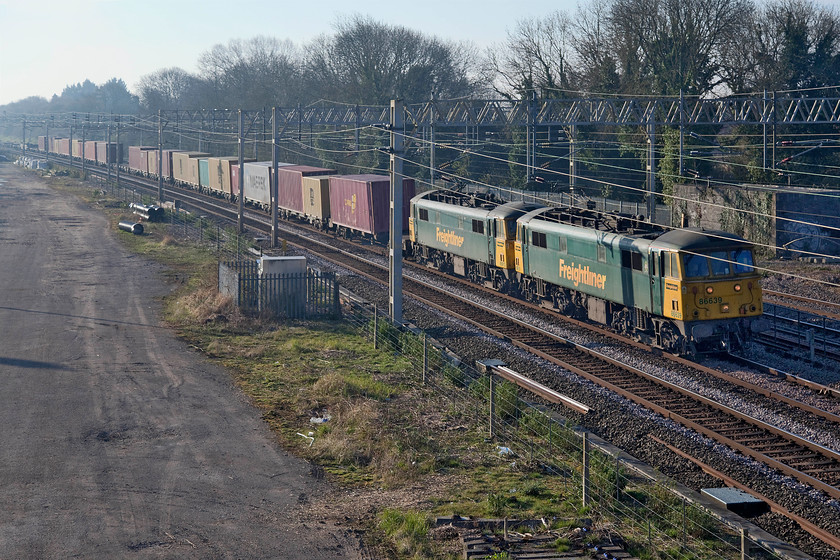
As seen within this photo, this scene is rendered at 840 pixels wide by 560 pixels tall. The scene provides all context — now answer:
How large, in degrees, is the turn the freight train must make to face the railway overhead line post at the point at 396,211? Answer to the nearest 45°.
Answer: approximately 135° to its right

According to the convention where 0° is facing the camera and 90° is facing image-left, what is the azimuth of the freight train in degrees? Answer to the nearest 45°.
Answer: approximately 315°

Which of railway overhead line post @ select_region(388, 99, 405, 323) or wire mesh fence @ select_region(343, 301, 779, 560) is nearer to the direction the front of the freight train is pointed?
the wire mesh fence
